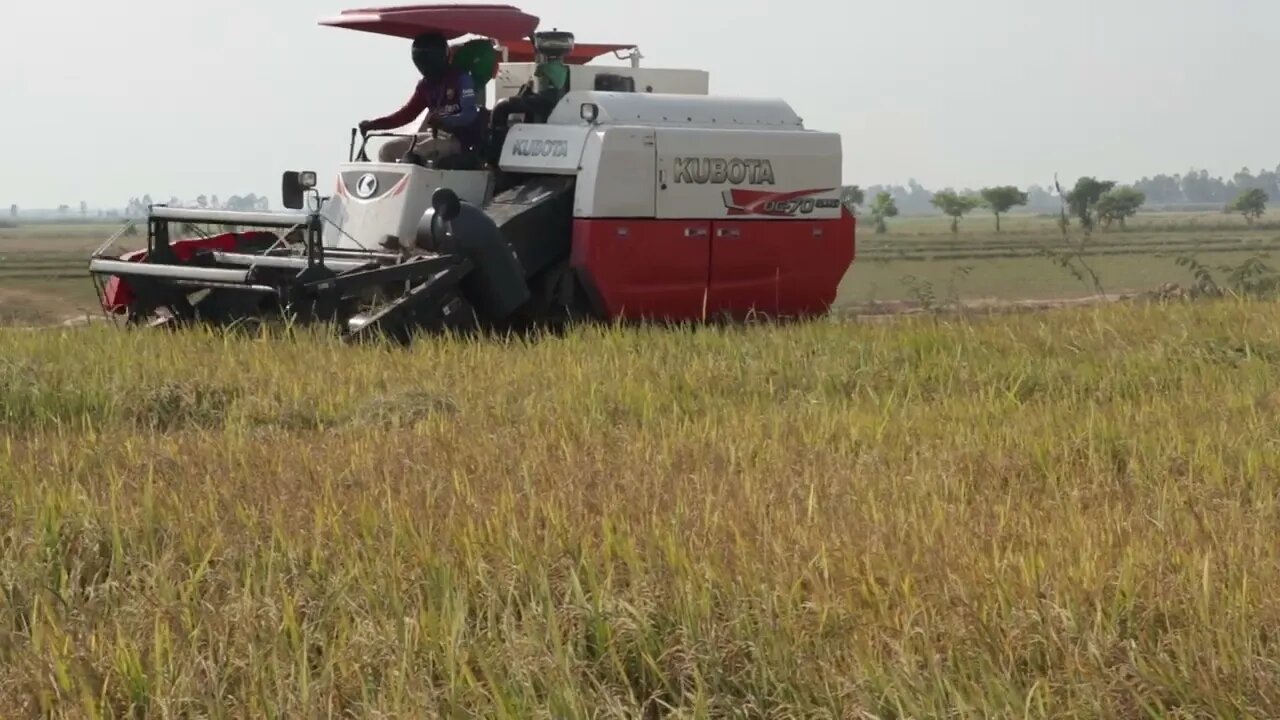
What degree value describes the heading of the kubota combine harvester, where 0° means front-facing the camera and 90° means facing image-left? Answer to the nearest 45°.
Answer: approximately 45°

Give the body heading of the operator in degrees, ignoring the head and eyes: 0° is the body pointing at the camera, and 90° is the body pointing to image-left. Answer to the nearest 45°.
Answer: approximately 45°
